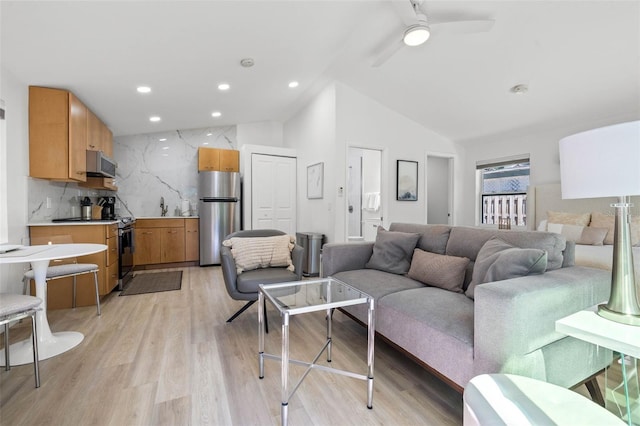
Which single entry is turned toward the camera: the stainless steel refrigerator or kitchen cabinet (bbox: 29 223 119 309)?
the stainless steel refrigerator

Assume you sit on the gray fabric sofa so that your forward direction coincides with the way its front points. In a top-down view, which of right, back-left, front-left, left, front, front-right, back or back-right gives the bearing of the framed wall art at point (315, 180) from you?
right

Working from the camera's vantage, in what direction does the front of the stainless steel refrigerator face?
facing the viewer

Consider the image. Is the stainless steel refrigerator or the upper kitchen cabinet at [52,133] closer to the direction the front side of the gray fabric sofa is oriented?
the upper kitchen cabinet

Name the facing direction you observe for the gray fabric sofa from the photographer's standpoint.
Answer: facing the viewer and to the left of the viewer

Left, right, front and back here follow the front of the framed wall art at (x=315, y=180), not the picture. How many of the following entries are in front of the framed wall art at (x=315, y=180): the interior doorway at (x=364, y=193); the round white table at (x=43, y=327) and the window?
1

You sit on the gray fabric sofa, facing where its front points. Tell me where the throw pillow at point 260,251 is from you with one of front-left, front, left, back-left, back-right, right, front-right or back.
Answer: front-right

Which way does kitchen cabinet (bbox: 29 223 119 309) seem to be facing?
to the viewer's right

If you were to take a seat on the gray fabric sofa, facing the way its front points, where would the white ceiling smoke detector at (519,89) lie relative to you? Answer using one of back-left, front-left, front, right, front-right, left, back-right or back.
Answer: back-right

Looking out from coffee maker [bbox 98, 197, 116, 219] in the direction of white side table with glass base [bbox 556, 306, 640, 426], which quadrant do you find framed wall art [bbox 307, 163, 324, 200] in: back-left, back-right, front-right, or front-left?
front-left

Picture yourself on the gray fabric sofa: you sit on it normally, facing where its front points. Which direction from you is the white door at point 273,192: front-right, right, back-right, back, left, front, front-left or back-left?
right

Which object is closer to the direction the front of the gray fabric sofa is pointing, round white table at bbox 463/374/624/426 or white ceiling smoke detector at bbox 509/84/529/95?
the round white table

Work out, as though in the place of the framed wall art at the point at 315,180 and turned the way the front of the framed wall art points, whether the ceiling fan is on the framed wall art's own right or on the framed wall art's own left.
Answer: on the framed wall art's own left

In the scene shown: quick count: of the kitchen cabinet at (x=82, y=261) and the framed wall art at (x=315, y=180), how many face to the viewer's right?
1

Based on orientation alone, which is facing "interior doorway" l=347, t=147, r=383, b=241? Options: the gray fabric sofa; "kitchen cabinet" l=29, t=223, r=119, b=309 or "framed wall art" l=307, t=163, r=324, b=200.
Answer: the kitchen cabinet
